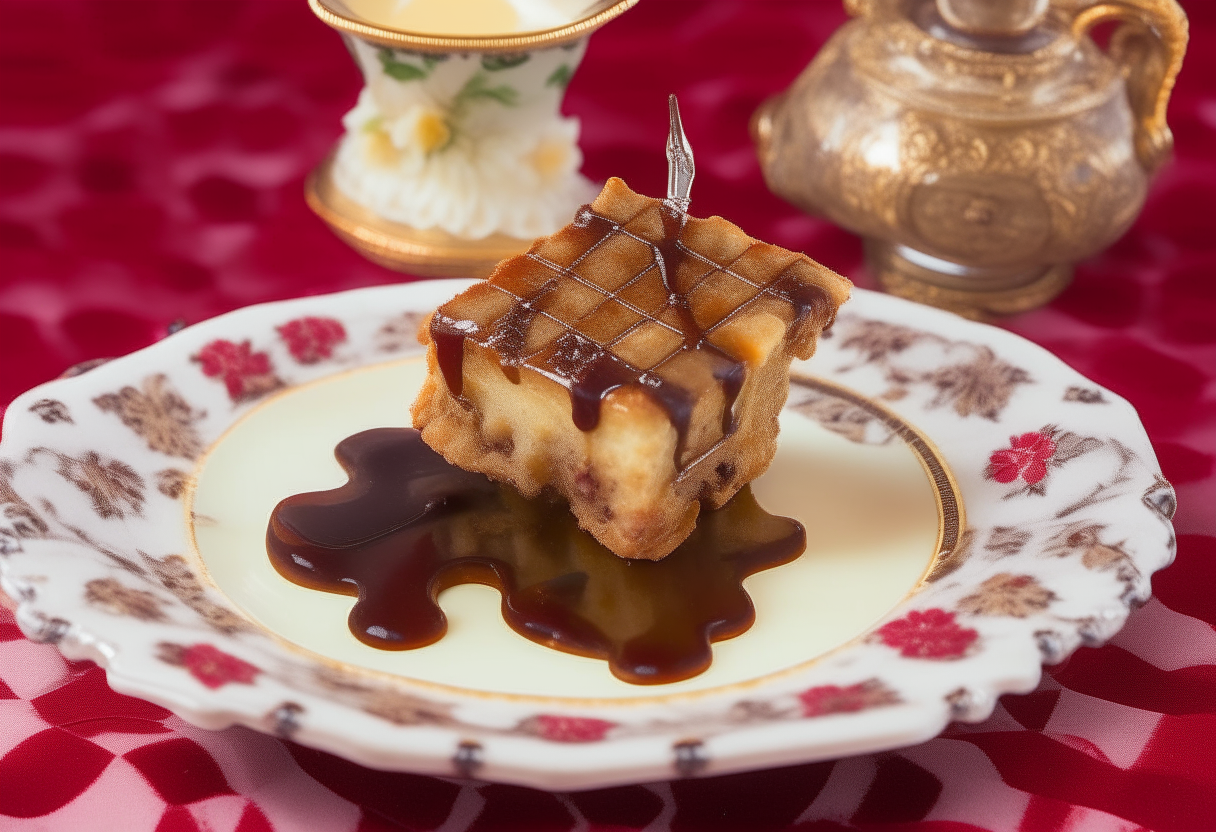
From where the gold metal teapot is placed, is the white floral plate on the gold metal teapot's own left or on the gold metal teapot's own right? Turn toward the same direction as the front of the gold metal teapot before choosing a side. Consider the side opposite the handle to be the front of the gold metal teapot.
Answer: on the gold metal teapot's own left

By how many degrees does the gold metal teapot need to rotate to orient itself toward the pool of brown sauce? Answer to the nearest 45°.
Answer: approximately 45° to its left

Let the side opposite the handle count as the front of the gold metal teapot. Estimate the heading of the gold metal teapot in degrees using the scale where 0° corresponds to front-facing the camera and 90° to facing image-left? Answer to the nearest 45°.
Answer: approximately 90°

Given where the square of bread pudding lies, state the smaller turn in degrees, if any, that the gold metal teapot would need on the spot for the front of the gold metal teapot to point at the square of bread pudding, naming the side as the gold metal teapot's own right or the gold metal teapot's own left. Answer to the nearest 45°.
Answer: approximately 45° to the gold metal teapot's own left
